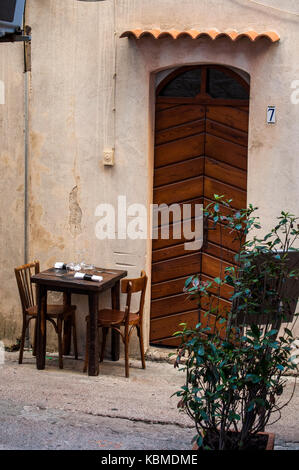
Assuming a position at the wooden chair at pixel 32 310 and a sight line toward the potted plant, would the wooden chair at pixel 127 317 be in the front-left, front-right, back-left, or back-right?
front-left

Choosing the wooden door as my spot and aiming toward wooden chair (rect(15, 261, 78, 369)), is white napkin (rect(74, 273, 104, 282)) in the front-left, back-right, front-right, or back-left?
front-left

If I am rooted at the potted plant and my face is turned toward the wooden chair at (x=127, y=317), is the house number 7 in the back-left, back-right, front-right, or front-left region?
front-right

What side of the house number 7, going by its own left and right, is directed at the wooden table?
right

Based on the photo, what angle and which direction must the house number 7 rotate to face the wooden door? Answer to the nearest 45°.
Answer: approximately 90° to its right

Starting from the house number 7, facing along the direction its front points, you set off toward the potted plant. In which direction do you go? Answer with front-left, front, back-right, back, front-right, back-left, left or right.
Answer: front

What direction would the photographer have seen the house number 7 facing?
facing the viewer

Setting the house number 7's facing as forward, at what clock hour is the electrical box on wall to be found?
The electrical box on wall is roughly at 3 o'clock from the house number 7.

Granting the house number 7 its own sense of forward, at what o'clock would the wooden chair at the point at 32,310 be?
The wooden chair is roughly at 3 o'clock from the house number 7.

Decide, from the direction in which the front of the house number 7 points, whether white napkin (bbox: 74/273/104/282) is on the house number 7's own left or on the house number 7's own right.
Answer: on the house number 7's own right

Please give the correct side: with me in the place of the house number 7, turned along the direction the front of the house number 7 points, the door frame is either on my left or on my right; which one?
on my right
